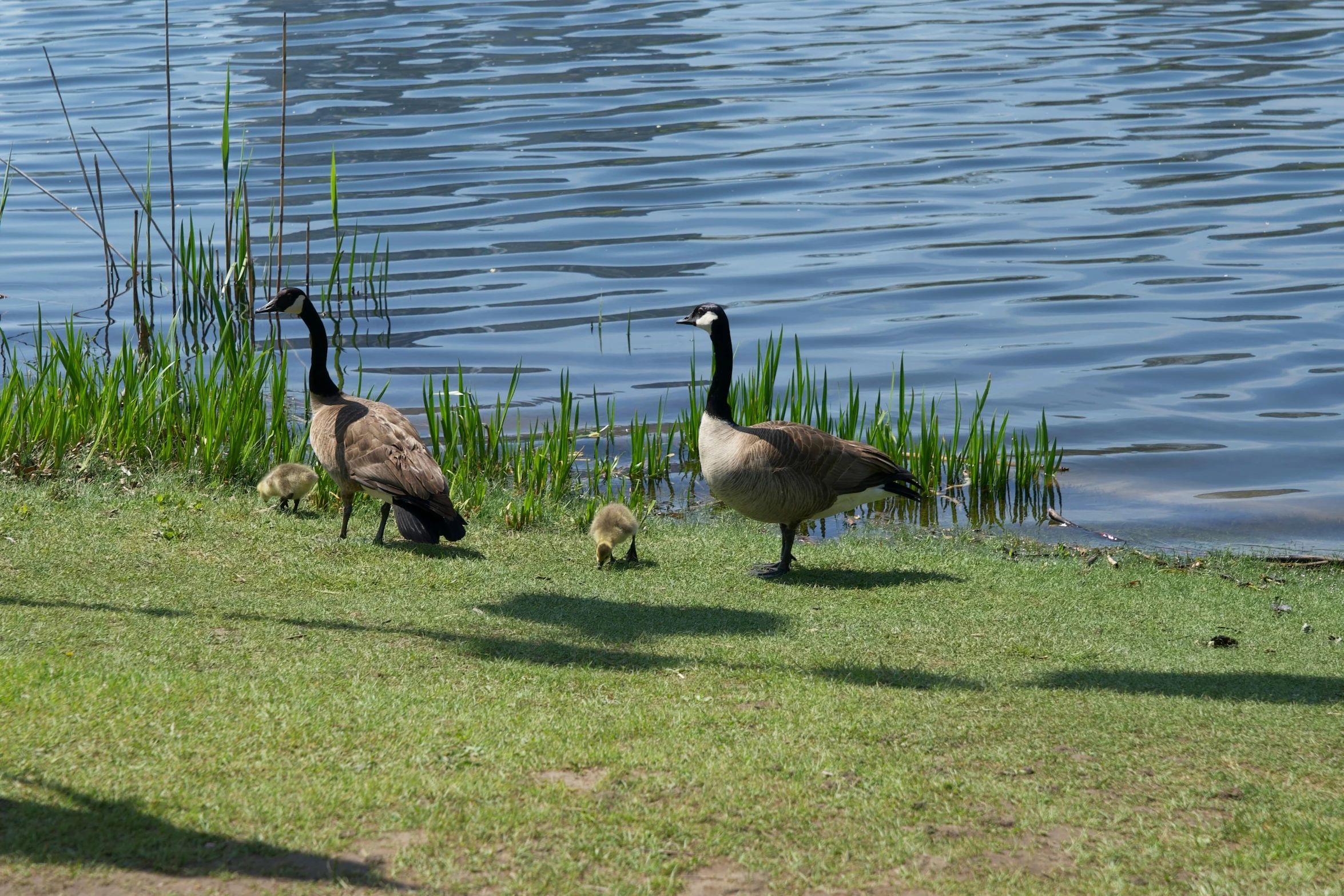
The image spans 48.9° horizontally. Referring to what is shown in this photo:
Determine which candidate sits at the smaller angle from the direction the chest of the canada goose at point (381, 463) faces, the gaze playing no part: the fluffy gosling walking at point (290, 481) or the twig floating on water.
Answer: the fluffy gosling walking

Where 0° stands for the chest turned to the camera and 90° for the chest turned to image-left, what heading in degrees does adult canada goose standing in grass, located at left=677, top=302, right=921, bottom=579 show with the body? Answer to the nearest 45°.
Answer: approximately 90°

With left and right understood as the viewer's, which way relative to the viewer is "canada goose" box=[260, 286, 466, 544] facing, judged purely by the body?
facing away from the viewer and to the left of the viewer

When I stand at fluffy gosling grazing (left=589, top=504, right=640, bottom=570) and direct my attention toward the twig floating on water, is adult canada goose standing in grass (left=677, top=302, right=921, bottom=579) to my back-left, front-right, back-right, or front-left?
front-right

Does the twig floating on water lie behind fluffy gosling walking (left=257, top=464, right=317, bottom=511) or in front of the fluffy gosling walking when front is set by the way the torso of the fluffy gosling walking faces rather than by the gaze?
behind

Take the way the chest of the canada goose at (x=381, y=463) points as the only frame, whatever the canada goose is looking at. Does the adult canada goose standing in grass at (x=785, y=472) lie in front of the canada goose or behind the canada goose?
behind

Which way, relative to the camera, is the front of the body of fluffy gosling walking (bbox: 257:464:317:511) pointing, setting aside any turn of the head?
to the viewer's left

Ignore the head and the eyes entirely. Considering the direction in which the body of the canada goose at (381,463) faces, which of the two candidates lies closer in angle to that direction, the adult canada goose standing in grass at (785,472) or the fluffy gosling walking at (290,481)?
the fluffy gosling walking

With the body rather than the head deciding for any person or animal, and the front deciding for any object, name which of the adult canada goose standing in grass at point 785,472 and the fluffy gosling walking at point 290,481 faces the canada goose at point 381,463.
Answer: the adult canada goose standing in grass

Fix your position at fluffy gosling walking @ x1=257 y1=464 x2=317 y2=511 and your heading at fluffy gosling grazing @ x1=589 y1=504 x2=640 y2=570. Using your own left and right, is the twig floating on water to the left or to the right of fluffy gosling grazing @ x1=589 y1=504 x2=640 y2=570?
left

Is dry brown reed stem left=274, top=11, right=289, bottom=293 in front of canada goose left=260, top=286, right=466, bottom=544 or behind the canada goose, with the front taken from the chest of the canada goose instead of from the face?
in front

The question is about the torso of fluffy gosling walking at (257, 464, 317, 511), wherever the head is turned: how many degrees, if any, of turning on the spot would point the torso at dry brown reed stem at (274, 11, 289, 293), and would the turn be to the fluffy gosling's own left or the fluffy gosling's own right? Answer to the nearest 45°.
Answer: approximately 90° to the fluffy gosling's own right
